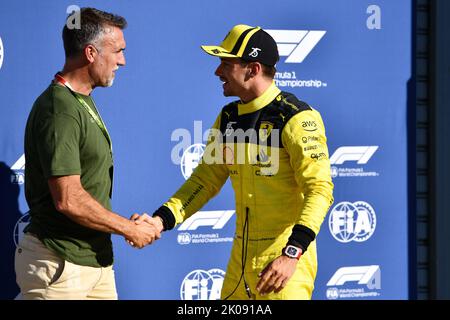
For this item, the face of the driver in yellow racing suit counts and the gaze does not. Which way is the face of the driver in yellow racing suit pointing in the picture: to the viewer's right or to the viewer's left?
to the viewer's left

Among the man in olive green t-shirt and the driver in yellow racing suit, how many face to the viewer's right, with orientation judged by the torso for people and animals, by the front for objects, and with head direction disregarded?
1

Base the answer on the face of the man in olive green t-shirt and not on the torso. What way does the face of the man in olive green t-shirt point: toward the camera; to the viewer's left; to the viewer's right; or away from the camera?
to the viewer's right

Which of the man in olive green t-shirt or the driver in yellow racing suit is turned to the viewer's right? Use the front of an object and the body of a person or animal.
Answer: the man in olive green t-shirt

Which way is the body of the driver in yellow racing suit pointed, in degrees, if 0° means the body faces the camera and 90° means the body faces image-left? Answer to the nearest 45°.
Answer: approximately 45°

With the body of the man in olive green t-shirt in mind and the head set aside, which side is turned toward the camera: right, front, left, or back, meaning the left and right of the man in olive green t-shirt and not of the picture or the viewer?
right

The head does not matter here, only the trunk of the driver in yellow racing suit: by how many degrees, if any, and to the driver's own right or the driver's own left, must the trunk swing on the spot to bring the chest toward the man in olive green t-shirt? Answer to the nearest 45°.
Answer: approximately 45° to the driver's own right

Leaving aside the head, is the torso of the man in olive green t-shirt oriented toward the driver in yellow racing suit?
yes
